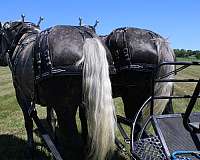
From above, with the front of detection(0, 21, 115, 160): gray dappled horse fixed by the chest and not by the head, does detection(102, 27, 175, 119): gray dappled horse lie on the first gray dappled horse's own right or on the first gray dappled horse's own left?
on the first gray dappled horse's own right

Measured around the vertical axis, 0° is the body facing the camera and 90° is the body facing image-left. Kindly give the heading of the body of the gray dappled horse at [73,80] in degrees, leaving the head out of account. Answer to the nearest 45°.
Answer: approximately 135°
